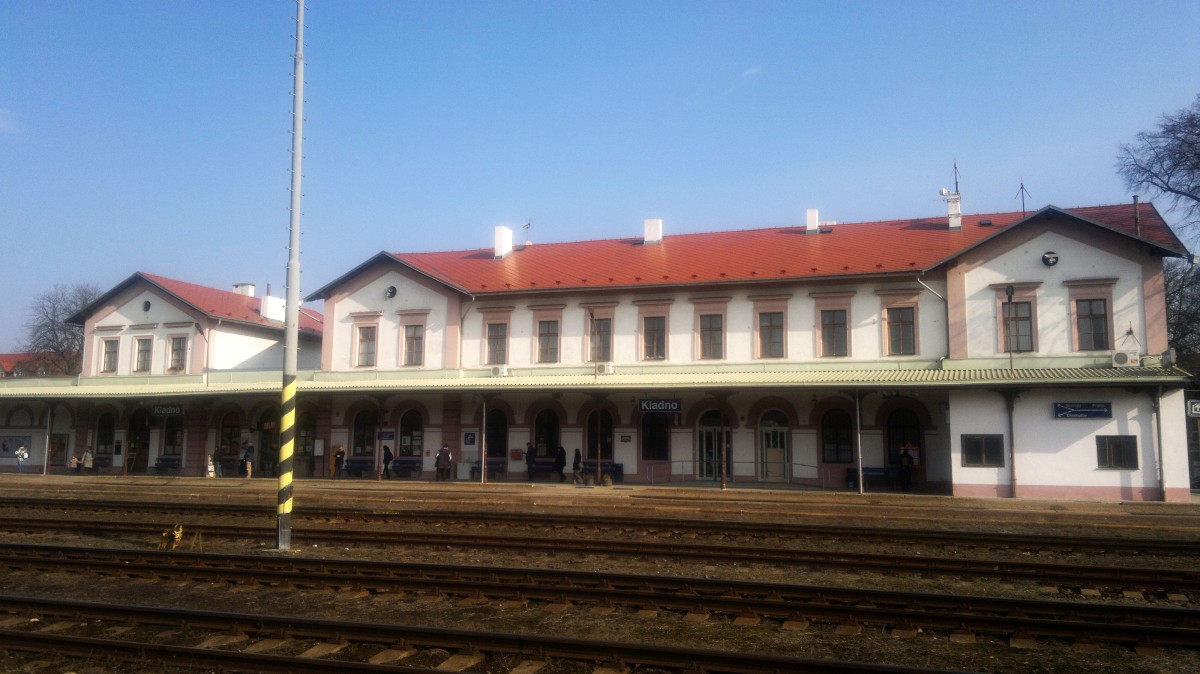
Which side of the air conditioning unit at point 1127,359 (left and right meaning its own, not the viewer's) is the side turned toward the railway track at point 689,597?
front

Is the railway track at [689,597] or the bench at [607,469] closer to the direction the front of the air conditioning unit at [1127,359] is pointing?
the railway track

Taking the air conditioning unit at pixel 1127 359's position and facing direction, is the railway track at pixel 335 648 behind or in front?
in front

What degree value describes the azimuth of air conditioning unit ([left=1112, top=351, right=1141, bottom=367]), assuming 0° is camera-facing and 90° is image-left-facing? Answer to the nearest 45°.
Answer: approximately 0°

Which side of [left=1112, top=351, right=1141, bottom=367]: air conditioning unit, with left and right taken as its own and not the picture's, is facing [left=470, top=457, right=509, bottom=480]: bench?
right

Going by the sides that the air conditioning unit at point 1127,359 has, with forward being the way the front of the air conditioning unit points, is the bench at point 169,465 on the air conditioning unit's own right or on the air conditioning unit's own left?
on the air conditioning unit's own right

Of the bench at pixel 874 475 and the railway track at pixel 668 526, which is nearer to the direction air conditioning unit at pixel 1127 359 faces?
the railway track

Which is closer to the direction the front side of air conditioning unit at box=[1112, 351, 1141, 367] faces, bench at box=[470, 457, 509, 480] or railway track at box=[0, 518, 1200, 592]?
the railway track

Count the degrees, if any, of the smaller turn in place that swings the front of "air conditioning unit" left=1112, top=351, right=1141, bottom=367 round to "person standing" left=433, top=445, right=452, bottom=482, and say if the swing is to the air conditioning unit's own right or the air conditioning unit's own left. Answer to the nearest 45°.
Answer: approximately 90° to the air conditioning unit's own right

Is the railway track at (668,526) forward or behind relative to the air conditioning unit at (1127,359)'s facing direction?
forward

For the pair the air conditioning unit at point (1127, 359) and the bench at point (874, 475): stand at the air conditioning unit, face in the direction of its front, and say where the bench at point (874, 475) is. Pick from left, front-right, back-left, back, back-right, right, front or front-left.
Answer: right

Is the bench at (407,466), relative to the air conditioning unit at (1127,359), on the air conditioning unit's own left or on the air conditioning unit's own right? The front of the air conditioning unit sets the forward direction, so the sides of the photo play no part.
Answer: on the air conditioning unit's own right

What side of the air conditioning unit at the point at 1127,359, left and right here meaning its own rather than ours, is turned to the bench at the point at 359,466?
right
